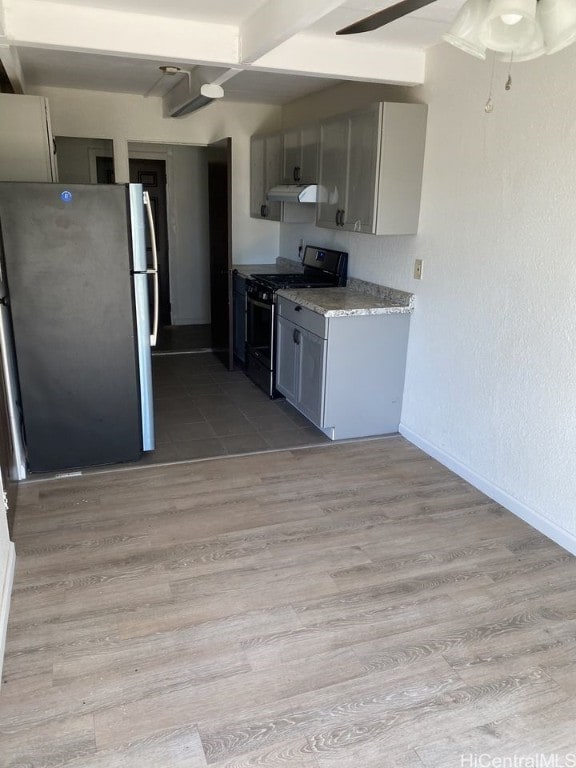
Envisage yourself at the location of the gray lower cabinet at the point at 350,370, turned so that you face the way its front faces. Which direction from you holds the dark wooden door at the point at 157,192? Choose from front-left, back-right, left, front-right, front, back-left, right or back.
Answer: right

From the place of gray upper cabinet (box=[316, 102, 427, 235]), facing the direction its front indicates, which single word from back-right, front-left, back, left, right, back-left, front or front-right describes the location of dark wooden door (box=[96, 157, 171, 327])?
right

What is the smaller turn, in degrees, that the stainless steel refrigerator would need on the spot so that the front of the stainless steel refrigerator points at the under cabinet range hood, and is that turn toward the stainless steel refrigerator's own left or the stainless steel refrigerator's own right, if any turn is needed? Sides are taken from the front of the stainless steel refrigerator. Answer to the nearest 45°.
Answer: approximately 45° to the stainless steel refrigerator's own left

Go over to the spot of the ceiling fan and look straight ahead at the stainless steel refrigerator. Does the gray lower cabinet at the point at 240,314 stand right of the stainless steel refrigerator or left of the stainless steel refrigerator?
right

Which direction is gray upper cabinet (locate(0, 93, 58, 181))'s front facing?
to the viewer's right

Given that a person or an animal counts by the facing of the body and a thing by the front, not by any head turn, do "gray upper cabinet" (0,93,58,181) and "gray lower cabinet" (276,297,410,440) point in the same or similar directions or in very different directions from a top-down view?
very different directions

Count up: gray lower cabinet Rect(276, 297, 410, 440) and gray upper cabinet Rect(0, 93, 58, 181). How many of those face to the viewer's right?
1

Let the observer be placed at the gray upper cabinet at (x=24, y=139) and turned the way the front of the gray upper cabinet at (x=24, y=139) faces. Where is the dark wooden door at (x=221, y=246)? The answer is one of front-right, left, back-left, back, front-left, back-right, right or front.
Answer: front-left

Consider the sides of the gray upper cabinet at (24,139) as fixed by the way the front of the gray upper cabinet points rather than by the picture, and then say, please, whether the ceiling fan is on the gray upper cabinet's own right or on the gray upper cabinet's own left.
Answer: on the gray upper cabinet's own right
